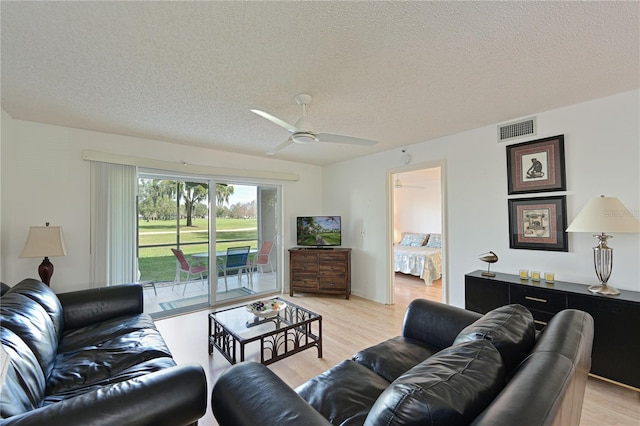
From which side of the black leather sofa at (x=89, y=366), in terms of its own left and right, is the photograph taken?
right

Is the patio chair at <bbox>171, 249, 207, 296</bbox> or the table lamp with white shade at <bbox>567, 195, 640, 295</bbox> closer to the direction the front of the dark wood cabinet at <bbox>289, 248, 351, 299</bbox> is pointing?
the table lamp with white shade

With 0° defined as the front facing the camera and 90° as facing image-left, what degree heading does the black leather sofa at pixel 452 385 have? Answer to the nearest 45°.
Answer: approximately 135°

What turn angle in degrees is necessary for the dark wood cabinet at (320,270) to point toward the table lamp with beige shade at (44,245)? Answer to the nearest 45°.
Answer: approximately 45° to its right

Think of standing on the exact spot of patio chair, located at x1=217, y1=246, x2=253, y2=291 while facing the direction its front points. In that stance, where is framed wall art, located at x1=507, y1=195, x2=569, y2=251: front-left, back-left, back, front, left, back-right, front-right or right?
back

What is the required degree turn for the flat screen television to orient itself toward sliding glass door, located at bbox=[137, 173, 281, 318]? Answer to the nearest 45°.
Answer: approximately 90° to its right

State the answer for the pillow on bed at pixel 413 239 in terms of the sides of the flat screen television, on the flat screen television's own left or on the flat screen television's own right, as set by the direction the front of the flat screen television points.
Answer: on the flat screen television's own left

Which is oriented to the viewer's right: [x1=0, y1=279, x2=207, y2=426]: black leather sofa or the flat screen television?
the black leather sofa

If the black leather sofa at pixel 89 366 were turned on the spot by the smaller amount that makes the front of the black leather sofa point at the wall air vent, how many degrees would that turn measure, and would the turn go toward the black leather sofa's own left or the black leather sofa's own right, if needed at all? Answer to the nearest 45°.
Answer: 0° — it already faces it

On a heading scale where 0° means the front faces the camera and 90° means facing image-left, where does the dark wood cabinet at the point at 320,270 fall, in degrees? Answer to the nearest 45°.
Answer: approximately 0°

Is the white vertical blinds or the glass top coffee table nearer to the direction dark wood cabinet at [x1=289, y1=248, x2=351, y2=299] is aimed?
the glass top coffee table
